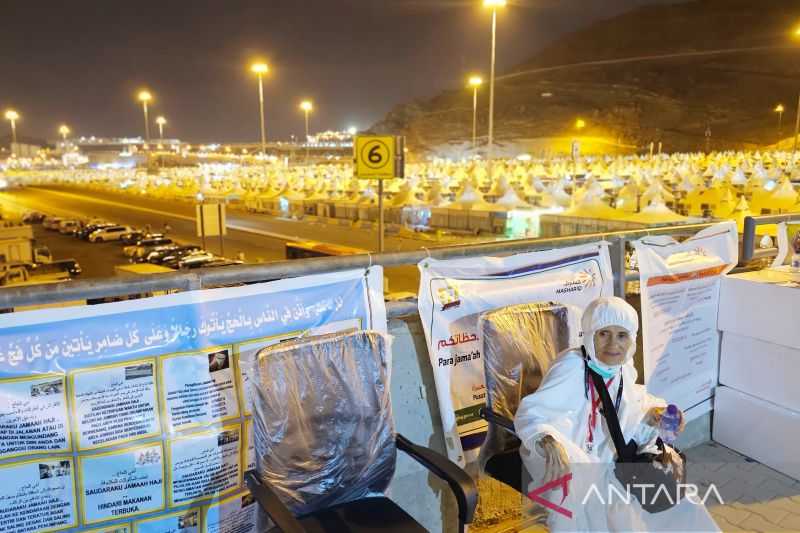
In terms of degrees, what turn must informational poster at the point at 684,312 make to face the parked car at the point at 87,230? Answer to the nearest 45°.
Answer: approximately 135° to its right

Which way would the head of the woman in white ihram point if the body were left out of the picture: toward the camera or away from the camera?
toward the camera

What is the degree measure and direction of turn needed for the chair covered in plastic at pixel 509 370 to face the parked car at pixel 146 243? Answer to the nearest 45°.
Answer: approximately 180°

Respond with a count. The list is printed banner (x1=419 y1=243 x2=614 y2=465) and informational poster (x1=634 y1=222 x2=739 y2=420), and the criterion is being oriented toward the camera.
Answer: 2

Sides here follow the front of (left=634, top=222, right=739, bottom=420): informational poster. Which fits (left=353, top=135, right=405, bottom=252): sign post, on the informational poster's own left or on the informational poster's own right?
on the informational poster's own right

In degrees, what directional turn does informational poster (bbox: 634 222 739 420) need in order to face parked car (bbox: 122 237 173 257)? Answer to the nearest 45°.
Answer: approximately 135° to its right

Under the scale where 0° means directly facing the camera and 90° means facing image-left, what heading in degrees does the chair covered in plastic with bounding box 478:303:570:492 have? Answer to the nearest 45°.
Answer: approximately 315°

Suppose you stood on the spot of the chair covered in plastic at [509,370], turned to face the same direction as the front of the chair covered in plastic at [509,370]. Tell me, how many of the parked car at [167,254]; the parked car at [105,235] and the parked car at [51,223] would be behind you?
3

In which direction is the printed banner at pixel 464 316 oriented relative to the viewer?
toward the camera

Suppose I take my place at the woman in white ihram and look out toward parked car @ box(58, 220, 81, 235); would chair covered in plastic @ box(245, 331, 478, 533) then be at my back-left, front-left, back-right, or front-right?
front-left

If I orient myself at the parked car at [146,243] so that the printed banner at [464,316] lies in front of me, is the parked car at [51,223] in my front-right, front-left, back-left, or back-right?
back-right

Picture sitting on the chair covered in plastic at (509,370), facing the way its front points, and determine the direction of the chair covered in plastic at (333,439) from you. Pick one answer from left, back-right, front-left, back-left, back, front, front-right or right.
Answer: right

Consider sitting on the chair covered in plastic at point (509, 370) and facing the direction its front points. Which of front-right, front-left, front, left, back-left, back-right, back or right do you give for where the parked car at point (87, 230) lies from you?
back

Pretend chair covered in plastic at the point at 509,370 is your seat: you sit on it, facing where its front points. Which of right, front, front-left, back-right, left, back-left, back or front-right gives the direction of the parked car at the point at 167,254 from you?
back

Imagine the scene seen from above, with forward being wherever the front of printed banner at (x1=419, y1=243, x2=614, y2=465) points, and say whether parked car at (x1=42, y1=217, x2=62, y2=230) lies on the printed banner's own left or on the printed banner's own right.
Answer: on the printed banner's own right

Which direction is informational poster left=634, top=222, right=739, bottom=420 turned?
toward the camera
